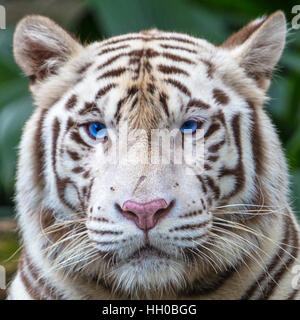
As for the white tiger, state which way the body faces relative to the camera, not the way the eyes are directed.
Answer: toward the camera
